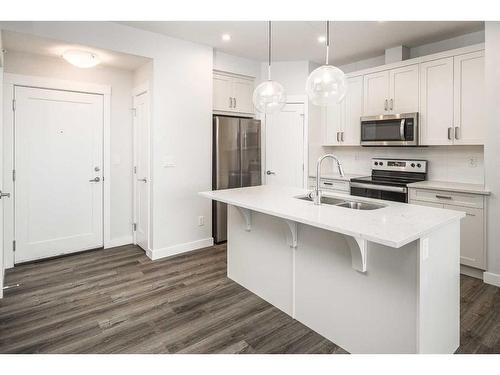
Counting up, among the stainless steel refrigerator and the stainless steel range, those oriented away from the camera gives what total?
0

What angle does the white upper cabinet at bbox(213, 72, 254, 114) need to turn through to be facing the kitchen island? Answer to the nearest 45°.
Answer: approximately 45° to its right

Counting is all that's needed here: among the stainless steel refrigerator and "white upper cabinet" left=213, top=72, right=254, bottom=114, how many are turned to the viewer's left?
0

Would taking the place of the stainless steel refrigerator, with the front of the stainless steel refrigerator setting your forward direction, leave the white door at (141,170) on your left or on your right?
on your right

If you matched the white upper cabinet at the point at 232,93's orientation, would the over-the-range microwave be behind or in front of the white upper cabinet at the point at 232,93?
in front

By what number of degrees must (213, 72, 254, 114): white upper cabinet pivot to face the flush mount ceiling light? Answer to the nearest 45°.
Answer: approximately 90° to its right

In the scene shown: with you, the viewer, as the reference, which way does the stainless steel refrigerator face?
facing the viewer and to the right of the viewer

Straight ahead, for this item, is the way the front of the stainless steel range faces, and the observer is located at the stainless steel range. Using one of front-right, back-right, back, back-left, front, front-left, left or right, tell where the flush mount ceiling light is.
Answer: front

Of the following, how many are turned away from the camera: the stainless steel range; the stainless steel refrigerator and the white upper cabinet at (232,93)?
0
